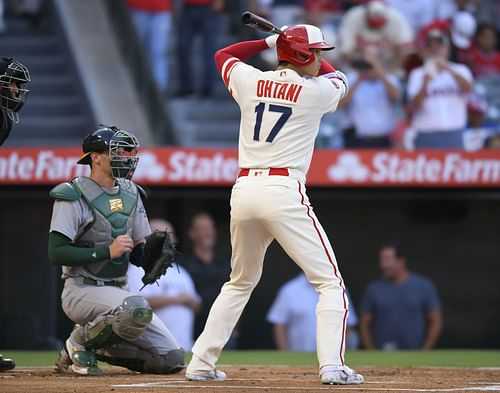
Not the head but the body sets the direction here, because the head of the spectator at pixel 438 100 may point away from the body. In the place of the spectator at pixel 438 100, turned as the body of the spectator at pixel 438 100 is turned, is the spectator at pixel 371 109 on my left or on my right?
on my right

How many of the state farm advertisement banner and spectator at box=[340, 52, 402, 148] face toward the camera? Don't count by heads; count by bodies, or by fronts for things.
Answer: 2

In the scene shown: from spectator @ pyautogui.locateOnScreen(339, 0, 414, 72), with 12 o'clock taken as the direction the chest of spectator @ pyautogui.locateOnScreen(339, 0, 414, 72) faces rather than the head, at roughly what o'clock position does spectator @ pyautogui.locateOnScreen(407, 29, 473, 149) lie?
spectator @ pyautogui.locateOnScreen(407, 29, 473, 149) is roughly at 11 o'clock from spectator @ pyautogui.locateOnScreen(339, 0, 414, 72).

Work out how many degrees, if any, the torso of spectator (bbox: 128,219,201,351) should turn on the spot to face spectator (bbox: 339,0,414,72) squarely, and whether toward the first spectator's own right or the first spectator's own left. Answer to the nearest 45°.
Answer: approximately 135° to the first spectator's own left

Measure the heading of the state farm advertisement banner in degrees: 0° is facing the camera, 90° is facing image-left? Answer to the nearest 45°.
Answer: approximately 0°

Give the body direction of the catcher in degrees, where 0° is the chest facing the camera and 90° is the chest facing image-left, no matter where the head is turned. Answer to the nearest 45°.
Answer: approximately 315°

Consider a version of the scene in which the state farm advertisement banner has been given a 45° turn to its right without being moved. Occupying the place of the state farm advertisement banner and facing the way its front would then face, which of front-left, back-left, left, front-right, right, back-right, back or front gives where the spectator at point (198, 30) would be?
right
